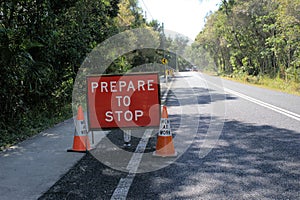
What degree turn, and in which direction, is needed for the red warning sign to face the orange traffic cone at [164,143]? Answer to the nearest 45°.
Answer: approximately 45° to its left

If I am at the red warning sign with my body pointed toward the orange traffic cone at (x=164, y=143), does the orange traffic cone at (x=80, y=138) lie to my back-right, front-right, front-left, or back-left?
back-right

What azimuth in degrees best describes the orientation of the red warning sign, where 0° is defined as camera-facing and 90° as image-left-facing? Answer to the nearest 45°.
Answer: approximately 0°

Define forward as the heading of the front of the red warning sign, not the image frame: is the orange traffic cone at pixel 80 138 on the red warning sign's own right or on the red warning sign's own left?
on the red warning sign's own right
